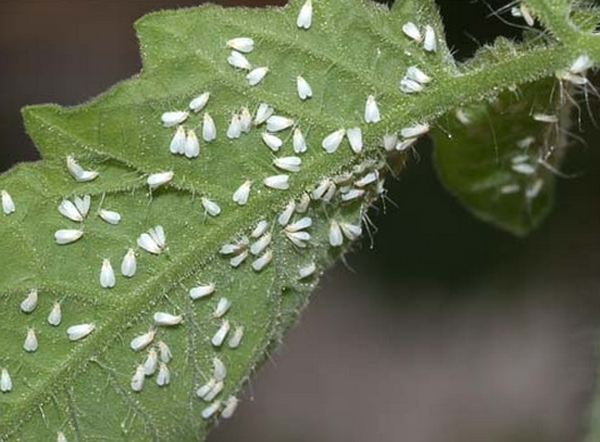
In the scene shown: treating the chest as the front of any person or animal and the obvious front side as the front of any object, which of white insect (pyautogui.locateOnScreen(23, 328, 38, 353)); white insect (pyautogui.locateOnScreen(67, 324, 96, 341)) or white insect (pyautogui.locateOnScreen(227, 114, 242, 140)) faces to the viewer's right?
white insect (pyautogui.locateOnScreen(67, 324, 96, 341))

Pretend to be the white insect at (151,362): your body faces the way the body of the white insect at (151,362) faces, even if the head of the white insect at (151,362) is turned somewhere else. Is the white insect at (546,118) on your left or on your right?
on your right

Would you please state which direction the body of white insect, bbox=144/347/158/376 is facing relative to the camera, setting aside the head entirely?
away from the camera

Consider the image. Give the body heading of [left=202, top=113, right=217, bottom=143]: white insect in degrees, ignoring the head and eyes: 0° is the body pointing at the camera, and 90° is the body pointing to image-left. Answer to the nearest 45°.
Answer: approximately 180°

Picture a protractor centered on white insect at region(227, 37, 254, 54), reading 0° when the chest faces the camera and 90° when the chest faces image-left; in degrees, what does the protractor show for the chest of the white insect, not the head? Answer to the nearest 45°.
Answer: approximately 90°

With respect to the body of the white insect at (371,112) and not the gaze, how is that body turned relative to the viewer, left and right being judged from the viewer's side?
facing away from the viewer
